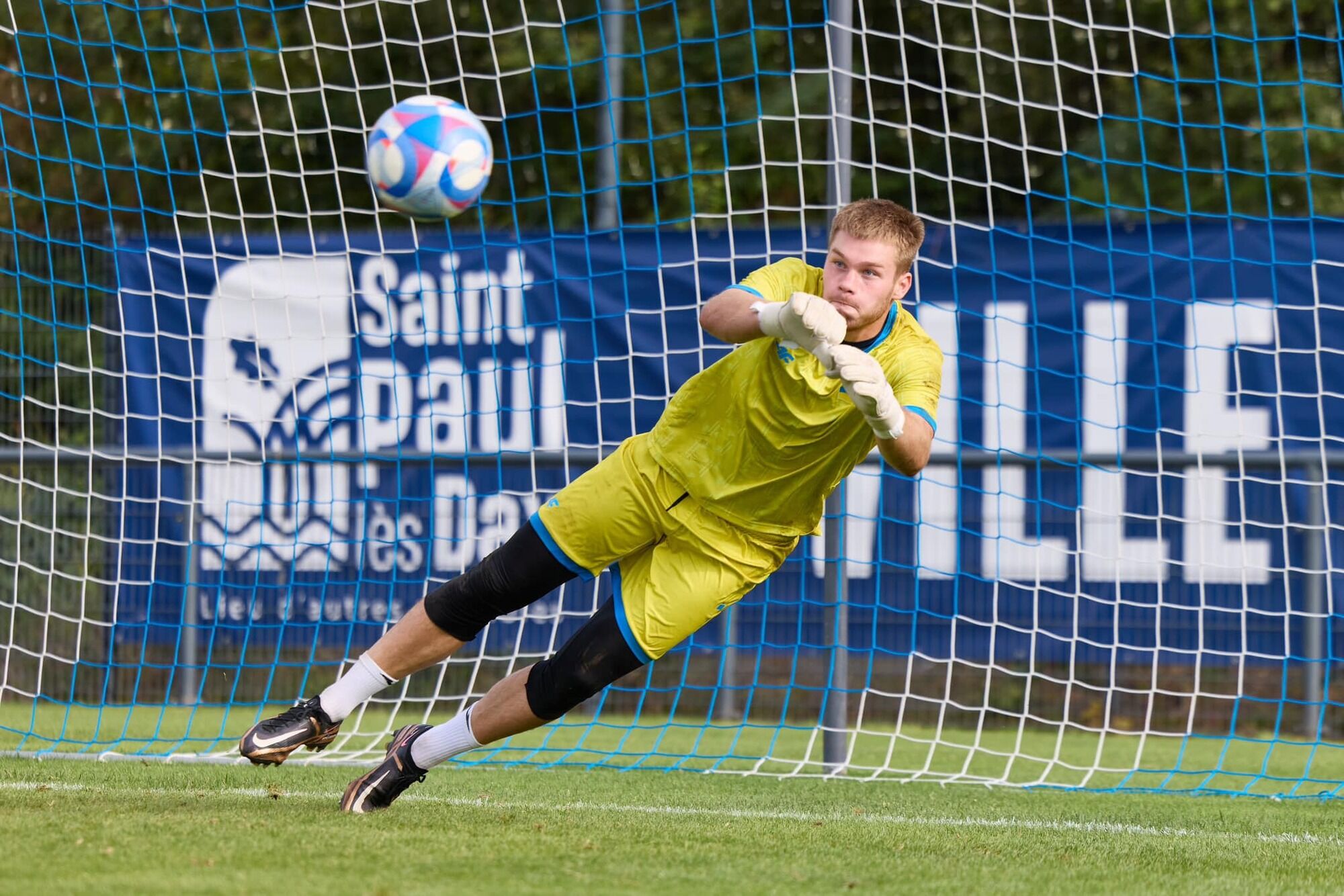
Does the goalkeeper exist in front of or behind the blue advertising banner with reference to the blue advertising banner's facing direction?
in front

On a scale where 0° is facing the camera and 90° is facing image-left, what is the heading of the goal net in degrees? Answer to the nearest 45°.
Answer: approximately 0°

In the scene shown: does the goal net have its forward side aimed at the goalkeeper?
yes

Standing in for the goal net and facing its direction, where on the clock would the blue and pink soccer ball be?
The blue and pink soccer ball is roughly at 12 o'clock from the goal net.

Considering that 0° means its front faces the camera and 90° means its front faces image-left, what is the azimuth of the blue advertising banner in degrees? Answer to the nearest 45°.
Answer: approximately 0°

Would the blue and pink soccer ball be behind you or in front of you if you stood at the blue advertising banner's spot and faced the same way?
in front
